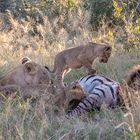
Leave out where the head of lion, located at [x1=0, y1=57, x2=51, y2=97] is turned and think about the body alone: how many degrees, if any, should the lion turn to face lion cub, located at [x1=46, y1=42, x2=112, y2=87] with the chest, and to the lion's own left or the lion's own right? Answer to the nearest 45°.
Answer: approximately 45° to the lion's own left

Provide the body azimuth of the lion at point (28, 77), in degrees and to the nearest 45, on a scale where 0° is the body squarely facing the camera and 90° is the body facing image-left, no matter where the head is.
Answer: approximately 270°
